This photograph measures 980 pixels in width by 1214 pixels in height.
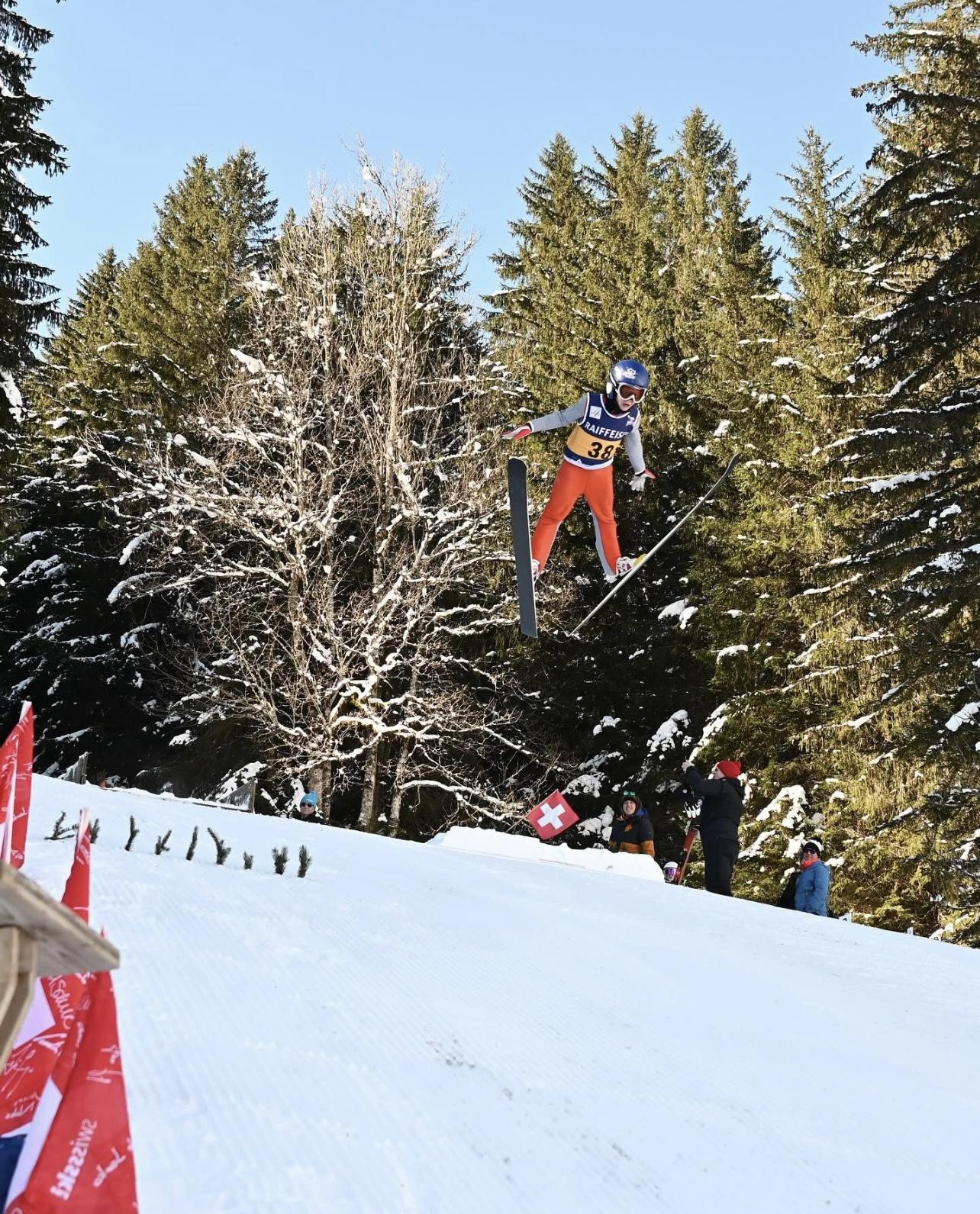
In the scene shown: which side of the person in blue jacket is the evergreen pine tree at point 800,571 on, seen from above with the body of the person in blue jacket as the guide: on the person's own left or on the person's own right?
on the person's own right

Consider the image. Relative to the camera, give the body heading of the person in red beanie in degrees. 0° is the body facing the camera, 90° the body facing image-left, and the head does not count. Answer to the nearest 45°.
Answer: approximately 90°

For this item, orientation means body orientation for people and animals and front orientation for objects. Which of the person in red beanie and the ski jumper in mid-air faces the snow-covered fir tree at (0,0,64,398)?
the person in red beanie

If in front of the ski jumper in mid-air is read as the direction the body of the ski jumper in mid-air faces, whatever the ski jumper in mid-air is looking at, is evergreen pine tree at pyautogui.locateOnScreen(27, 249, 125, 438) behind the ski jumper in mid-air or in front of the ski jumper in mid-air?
behind

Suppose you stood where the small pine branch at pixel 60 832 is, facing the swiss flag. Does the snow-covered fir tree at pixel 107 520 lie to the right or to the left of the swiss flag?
left

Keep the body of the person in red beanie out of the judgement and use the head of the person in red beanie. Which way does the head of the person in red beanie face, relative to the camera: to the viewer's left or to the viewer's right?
to the viewer's left

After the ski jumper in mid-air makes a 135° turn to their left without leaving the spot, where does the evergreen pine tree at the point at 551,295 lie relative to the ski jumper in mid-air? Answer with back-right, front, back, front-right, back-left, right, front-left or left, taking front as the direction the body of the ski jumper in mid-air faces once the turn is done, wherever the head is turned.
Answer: front

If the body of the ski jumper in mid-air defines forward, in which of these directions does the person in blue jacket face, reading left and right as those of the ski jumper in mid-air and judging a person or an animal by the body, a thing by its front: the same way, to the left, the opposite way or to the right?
to the right

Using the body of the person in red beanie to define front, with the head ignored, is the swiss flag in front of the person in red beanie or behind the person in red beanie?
in front

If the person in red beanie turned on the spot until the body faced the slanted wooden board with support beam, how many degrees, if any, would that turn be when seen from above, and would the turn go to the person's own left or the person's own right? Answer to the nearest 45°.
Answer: approximately 90° to the person's own left

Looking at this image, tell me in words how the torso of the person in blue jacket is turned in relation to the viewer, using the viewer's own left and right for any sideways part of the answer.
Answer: facing the viewer and to the left of the viewer

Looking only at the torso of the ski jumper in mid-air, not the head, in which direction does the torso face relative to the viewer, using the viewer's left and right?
facing the viewer and to the right of the viewer

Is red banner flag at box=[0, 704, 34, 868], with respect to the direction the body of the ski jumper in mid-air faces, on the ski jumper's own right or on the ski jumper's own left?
on the ski jumper's own right
